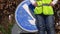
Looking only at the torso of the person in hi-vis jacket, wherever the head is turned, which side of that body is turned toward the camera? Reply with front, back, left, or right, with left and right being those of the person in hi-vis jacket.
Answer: front
